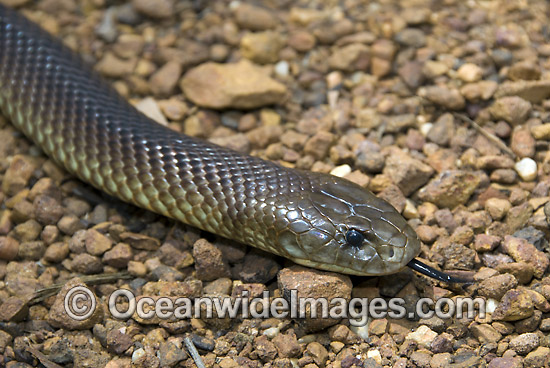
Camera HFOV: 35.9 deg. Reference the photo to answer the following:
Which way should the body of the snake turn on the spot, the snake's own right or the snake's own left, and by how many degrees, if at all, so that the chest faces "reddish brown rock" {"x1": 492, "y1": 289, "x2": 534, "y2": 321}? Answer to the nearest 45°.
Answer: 0° — it already faces it

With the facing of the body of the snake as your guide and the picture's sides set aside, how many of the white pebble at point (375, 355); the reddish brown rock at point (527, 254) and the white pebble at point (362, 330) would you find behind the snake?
0

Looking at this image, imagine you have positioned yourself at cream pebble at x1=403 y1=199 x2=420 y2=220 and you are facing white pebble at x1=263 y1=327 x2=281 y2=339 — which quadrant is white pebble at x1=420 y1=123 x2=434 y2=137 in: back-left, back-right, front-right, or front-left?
back-right

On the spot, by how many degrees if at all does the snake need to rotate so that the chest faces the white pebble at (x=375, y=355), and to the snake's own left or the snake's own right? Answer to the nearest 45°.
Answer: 0° — it already faces it

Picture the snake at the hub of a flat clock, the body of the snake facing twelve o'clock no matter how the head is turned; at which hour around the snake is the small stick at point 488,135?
The small stick is roughly at 10 o'clock from the snake.

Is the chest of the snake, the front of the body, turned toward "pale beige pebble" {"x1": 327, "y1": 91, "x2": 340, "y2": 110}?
no

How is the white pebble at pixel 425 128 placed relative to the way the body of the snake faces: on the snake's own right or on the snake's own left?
on the snake's own left

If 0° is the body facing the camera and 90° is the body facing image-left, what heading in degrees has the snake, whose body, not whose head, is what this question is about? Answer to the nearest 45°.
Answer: approximately 315°

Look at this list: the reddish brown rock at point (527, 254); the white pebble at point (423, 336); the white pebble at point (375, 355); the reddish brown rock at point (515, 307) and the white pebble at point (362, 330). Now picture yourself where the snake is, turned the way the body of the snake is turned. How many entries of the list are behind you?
0

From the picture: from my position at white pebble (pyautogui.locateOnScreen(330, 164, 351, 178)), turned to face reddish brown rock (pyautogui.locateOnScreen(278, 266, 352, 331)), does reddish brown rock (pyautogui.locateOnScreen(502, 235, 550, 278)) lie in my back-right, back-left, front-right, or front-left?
front-left

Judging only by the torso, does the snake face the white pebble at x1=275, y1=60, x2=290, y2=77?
no

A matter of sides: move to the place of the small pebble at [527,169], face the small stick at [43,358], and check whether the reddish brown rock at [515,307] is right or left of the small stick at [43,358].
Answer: left

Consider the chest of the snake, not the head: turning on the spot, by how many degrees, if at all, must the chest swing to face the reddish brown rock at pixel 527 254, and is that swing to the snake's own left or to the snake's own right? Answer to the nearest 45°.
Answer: approximately 45° to the snake's own left

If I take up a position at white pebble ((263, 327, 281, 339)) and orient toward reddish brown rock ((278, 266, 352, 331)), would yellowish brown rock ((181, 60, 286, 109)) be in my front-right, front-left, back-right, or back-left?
front-left

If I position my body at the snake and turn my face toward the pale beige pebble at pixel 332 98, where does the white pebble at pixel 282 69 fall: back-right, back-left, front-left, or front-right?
front-left

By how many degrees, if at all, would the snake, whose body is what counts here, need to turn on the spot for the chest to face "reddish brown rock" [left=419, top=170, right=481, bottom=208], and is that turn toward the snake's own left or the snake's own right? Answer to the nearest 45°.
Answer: approximately 45° to the snake's own left
